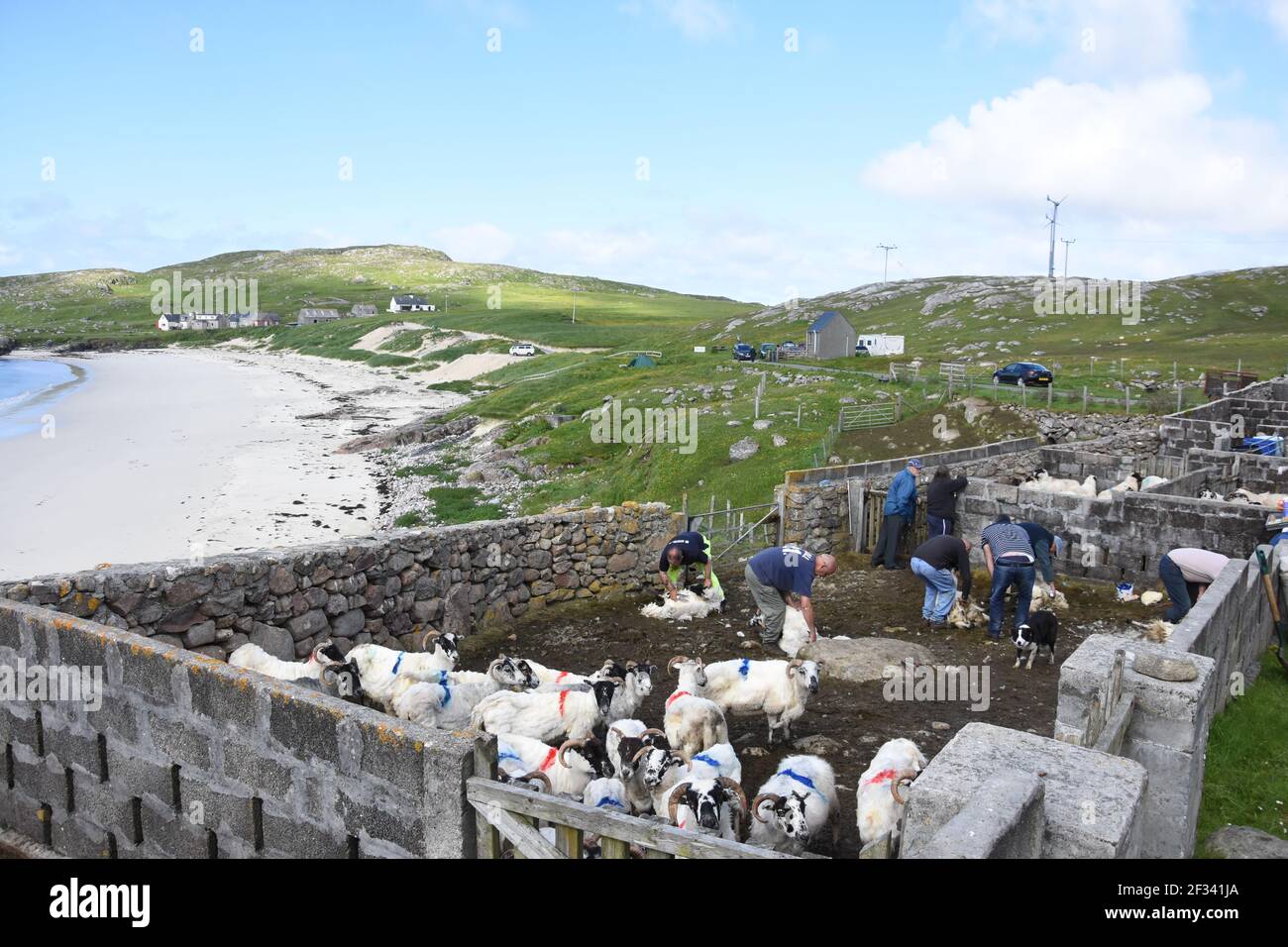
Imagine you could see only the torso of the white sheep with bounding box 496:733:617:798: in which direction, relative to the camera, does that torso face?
to the viewer's right

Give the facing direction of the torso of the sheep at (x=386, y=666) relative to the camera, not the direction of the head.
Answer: to the viewer's right

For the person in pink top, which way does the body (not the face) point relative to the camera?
to the viewer's right

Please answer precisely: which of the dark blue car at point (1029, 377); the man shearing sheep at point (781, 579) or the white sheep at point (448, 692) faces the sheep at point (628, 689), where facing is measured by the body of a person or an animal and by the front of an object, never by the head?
the white sheep

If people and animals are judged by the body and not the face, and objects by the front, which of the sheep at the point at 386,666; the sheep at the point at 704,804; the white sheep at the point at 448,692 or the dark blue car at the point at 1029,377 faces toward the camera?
the sheep at the point at 704,804

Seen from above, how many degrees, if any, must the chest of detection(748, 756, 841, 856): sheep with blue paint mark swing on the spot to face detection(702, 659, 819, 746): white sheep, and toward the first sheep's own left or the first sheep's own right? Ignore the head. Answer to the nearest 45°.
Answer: approximately 135° to the first sheep's own right

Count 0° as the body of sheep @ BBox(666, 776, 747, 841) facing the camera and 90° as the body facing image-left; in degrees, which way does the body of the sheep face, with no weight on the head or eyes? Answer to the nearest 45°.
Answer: approximately 0°

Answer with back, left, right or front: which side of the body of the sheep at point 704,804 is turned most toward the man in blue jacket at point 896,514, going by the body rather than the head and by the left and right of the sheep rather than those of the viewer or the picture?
back

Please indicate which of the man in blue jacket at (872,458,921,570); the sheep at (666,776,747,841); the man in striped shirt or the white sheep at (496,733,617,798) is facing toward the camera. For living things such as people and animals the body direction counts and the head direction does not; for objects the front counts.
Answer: the sheep

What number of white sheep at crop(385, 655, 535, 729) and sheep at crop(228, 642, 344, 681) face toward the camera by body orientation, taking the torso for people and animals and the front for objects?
0

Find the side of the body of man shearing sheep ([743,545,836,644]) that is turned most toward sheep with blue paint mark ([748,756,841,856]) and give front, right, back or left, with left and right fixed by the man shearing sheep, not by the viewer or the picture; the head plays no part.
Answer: right

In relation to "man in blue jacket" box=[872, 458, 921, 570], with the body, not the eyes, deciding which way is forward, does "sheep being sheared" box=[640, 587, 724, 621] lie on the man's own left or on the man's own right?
on the man's own right

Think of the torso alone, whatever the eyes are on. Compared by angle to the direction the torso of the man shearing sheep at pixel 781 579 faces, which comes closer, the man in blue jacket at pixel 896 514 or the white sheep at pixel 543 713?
the man in blue jacket

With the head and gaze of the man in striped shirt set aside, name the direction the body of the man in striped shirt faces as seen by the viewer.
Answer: away from the camera

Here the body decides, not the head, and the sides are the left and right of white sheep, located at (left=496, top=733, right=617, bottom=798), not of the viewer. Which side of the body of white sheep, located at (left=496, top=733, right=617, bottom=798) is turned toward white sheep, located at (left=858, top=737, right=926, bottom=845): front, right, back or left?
front
